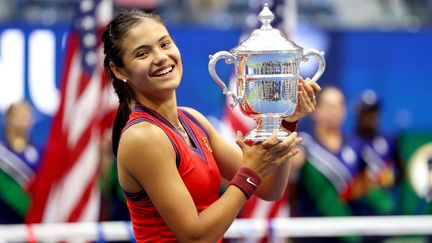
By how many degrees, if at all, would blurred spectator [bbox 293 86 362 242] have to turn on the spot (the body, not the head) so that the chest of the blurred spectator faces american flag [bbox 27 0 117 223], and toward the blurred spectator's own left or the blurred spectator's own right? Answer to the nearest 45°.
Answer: approximately 90° to the blurred spectator's own right

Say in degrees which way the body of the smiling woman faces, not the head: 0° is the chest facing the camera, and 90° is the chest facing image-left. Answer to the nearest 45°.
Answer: approximately 315°

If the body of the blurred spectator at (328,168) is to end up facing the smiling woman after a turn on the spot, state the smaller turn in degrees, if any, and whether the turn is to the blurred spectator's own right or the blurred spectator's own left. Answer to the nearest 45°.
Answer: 0° — they already face them

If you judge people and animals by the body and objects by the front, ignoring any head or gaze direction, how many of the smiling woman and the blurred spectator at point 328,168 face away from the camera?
0

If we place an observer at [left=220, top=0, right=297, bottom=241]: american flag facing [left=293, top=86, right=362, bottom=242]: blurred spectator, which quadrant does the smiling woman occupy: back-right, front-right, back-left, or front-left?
back-right

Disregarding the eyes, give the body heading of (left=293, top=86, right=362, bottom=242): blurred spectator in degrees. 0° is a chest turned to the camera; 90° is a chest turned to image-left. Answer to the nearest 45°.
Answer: approximately 0°

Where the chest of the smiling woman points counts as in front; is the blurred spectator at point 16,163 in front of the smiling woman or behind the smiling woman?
behind

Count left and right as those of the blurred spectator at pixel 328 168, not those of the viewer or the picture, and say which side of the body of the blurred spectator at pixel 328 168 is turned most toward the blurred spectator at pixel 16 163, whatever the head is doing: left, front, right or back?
right
